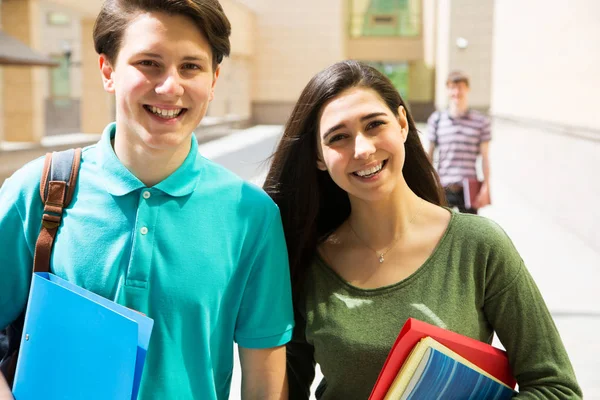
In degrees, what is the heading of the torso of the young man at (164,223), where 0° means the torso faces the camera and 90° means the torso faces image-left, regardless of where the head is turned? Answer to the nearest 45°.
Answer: approximately 0°

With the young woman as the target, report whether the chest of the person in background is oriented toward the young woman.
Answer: yes

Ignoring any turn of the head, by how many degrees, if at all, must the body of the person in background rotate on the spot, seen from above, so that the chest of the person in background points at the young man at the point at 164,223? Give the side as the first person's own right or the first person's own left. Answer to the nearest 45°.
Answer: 0° — they already face them

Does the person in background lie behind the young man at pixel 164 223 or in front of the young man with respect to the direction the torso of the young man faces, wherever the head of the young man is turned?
behind

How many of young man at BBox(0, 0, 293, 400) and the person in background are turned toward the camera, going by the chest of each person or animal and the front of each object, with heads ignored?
2
